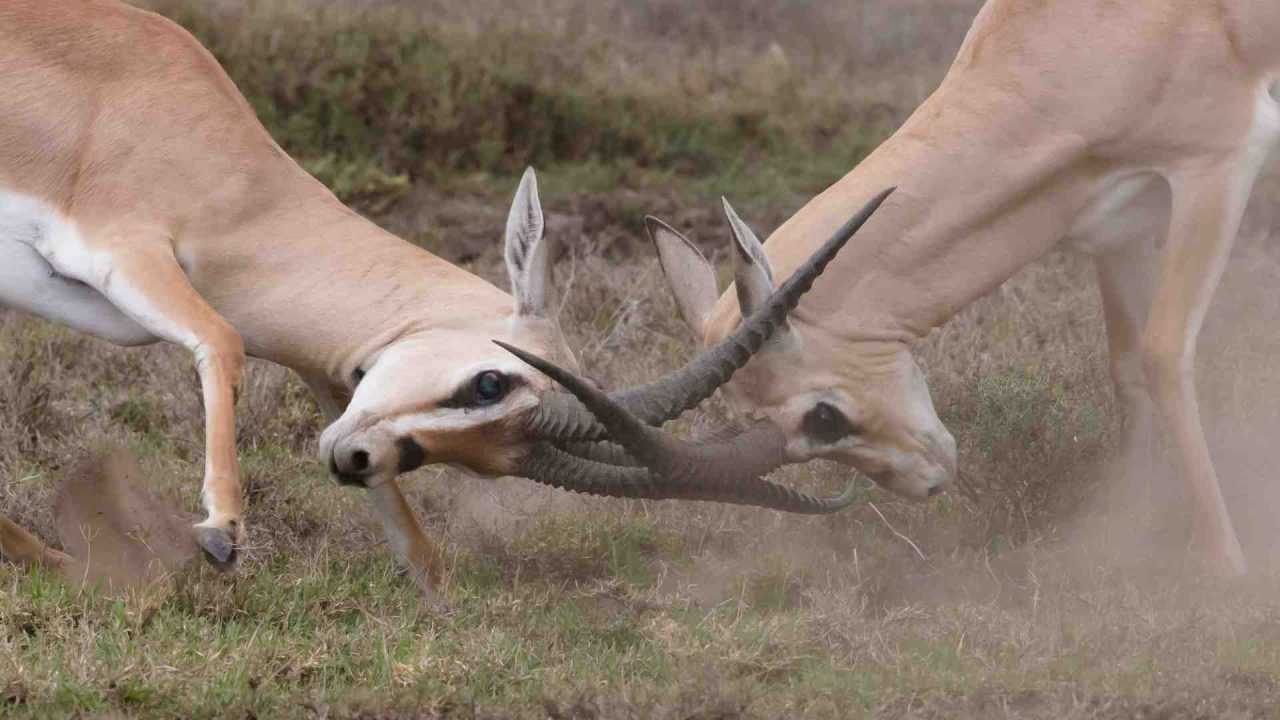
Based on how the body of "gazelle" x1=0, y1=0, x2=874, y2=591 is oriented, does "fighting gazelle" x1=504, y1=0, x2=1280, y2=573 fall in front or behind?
in front

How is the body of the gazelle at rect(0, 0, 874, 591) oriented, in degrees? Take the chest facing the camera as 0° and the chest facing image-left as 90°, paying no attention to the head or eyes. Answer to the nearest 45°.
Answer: approximately 270°
